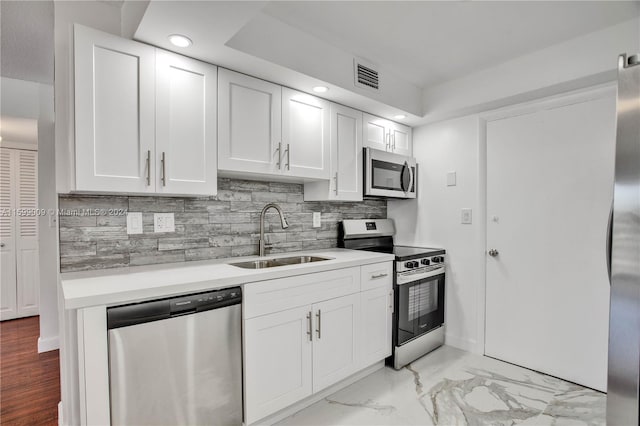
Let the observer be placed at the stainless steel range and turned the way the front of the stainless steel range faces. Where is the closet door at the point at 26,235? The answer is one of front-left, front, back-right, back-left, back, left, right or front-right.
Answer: back-right

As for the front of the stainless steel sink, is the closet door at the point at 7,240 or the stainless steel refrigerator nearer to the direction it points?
the stainless steel refrigerator

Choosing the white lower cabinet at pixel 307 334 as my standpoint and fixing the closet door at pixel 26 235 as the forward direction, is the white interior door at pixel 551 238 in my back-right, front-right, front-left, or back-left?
back-right

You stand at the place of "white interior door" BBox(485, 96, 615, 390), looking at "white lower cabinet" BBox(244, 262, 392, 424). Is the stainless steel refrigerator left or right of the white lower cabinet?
left

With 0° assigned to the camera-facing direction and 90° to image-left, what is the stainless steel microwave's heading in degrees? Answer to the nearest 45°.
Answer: approximately 315°

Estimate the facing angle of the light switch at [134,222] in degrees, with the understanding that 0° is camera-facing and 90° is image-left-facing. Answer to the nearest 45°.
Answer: approximately 0°
